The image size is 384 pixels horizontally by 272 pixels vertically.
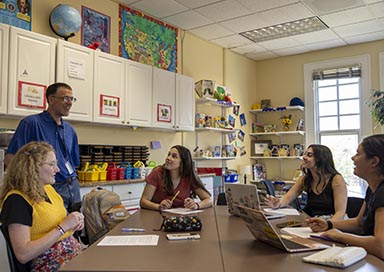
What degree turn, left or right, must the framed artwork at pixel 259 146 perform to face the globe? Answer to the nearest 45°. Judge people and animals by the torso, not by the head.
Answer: approximately 45° to its right

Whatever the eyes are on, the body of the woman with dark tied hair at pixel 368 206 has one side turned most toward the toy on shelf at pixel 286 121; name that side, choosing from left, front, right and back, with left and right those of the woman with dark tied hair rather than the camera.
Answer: right

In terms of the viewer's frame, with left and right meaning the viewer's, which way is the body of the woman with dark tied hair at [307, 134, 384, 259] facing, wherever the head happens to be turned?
facing to the left of the viewer

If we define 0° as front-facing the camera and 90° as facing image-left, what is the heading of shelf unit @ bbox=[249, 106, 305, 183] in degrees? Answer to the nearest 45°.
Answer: approximately 0°

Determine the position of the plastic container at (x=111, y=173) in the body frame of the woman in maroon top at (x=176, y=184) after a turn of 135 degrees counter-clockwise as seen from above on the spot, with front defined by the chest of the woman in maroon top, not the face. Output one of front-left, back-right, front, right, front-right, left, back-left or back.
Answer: left

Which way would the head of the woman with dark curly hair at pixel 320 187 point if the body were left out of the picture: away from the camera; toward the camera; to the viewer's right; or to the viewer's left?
to the viewer's left

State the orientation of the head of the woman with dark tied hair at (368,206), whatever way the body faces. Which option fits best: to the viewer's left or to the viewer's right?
to the viewer's left

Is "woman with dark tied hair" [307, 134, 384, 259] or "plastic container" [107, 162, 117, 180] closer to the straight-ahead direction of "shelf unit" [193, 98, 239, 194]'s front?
the woman with dark tied hair

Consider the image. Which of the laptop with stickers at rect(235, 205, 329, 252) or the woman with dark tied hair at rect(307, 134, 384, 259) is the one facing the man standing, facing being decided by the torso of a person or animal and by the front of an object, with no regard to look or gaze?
the woman with dark tied hair

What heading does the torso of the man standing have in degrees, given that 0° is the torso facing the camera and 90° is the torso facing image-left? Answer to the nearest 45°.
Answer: approximately 315°

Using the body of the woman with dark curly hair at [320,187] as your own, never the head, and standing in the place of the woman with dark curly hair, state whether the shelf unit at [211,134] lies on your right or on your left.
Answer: on your right
